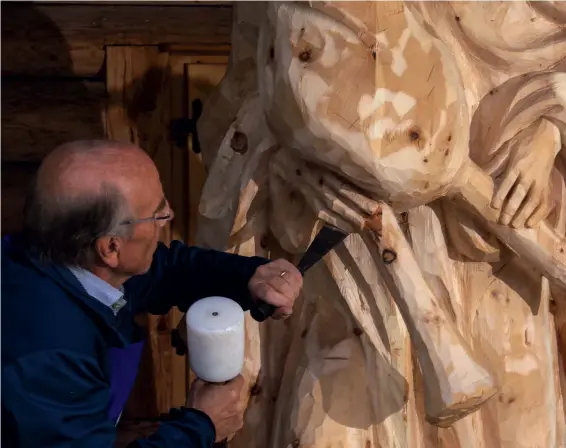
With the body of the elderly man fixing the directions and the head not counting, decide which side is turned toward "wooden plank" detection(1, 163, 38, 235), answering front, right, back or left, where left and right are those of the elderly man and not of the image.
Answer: left

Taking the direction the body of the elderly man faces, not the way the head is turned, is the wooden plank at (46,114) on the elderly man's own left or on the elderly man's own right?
on the elderly man's own left

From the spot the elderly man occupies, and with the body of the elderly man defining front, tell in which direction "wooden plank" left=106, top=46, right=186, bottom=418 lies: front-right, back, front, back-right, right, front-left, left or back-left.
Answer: left

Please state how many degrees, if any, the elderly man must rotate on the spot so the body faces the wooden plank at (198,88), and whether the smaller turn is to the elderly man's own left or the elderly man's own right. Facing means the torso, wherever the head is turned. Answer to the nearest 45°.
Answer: approximately 90° to the elderly man's own left

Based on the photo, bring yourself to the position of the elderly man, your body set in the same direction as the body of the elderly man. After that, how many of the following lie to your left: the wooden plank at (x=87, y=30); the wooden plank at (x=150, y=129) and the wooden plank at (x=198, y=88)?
3

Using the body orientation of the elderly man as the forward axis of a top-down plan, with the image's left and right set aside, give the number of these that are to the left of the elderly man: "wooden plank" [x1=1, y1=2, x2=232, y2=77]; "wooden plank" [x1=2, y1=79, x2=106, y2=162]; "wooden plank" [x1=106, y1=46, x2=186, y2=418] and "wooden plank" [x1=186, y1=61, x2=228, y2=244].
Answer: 4

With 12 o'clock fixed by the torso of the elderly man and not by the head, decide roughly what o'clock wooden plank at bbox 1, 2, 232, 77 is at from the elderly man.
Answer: The wooden plank is roughly at 9 o'clock from the elderly man.

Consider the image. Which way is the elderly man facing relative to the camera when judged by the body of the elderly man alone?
to the viewer's right

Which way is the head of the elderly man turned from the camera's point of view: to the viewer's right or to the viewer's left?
to the viewer's right
